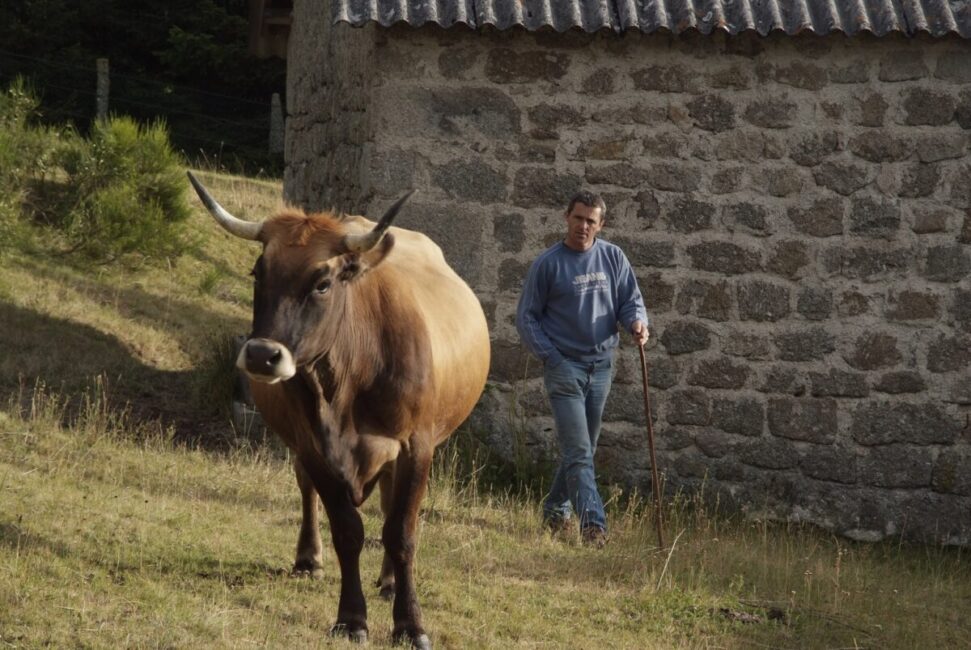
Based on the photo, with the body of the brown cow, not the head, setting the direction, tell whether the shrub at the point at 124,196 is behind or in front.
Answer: behind

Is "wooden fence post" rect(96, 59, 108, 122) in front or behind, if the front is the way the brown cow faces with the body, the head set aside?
behind

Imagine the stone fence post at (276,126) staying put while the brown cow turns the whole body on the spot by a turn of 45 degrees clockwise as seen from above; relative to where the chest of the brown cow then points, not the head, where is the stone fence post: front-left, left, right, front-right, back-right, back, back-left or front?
back-right

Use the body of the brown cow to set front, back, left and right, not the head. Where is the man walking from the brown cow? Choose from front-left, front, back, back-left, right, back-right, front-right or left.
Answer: back-left

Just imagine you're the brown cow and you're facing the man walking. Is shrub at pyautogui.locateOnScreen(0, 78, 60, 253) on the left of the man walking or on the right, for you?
left

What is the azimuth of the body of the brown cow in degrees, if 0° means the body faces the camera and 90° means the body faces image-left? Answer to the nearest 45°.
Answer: approximately 0°

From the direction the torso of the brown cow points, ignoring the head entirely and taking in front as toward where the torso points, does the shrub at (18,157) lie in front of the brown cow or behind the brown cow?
behind
